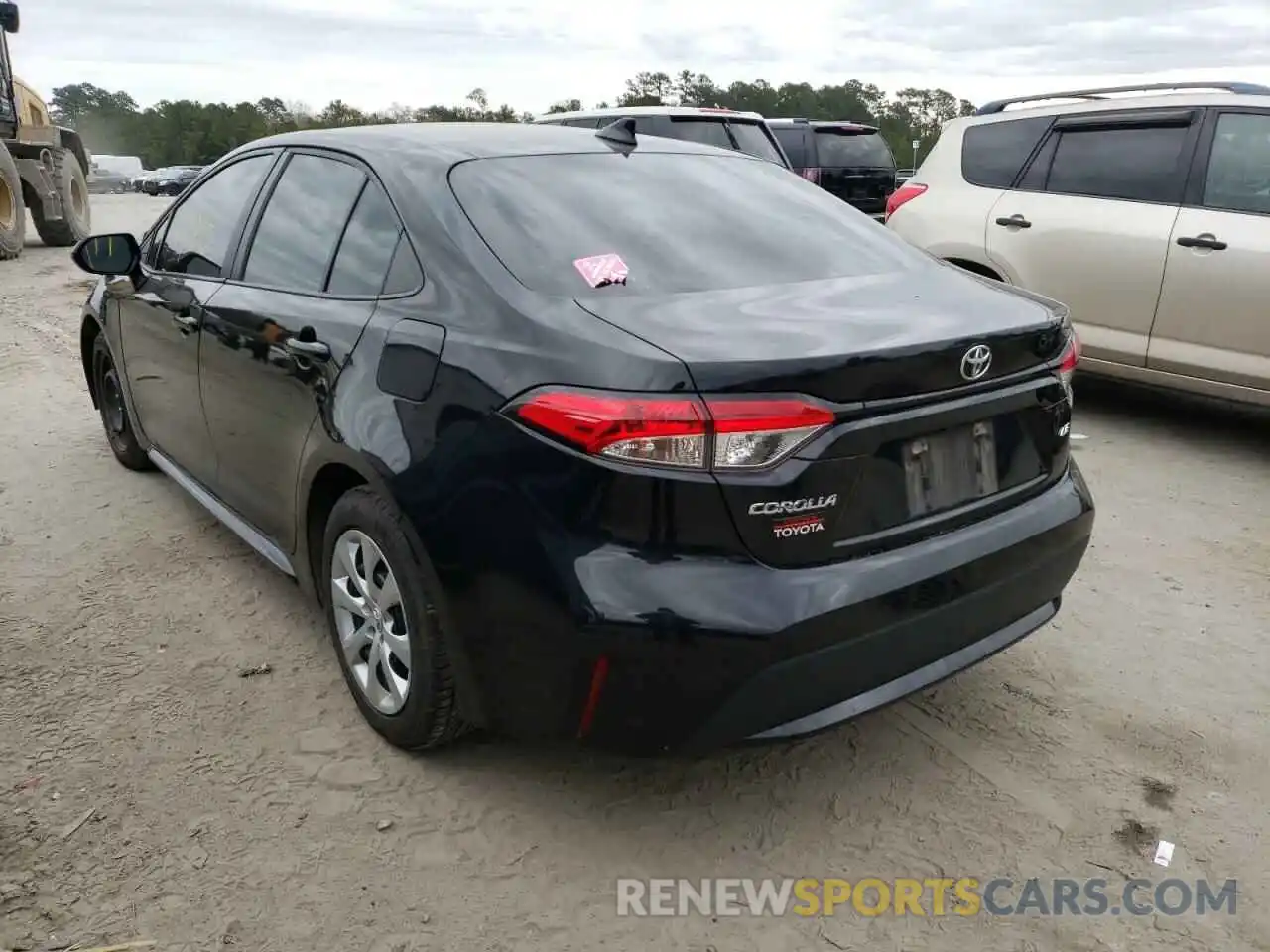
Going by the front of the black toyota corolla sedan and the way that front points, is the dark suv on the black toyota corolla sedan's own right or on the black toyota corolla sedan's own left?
on the black toyota corolla sedan's own right

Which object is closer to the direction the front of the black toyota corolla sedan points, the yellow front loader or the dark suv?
the yellow front loader

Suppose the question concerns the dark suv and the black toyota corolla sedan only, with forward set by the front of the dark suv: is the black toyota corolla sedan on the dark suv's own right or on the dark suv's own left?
on the dark suv's own left

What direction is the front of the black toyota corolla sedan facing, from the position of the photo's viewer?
facing away from the viewer and to the left of the viewer

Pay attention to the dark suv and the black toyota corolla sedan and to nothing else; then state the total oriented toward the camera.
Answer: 0

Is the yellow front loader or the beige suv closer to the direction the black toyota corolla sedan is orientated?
the yellow front loader

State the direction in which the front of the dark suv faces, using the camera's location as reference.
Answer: facing away from the viewer and to the left of the viewer

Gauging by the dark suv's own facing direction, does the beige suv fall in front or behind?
behind

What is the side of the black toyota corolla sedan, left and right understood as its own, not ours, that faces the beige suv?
right

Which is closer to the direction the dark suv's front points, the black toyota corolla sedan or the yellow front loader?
the yellow front loader
